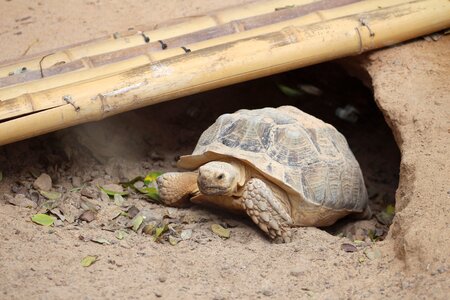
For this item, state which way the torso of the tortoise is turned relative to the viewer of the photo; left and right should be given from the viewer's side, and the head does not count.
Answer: facing the viewer and to the left of the viewer

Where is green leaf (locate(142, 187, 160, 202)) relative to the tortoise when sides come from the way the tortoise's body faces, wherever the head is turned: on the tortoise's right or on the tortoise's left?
on the tortoise's right

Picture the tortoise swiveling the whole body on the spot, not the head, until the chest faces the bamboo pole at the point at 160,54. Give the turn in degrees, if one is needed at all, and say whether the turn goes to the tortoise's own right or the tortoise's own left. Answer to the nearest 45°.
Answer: approximately 90° to the tortoise's own right

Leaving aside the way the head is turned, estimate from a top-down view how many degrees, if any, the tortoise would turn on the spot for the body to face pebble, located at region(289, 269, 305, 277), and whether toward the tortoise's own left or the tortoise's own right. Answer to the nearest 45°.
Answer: approximately 45° to the tortoise's own left

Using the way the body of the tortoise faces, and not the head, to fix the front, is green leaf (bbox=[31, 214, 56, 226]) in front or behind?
in front

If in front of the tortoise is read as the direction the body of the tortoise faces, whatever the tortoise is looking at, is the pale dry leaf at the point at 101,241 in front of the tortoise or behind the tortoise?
in front

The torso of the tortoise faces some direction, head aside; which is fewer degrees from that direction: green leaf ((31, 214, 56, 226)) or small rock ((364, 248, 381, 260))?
the green leaf

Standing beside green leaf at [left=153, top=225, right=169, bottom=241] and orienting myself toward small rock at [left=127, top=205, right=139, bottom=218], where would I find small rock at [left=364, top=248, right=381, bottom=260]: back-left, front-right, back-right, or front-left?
back-right

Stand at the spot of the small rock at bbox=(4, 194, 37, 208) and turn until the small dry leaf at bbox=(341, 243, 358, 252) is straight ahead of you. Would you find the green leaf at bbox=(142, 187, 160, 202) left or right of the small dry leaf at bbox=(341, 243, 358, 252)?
left

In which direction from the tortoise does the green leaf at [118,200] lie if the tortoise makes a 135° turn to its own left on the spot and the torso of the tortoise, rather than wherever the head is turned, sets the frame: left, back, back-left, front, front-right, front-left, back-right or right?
back

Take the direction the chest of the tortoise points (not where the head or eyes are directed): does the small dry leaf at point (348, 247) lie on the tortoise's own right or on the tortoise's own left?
on the tortoise's own left

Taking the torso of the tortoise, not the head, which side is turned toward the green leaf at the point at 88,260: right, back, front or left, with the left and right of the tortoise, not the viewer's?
front

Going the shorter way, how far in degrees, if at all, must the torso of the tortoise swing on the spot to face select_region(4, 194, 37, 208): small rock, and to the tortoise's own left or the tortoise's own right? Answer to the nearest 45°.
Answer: approximately 45° to the tortoise's own right
